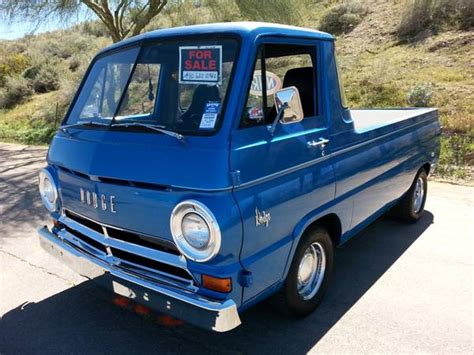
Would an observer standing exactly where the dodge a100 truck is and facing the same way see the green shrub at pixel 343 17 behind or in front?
behind

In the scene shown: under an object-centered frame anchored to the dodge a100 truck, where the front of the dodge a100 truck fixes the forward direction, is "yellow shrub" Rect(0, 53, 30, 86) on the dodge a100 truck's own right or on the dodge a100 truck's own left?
on the dodge a100 truck's own right

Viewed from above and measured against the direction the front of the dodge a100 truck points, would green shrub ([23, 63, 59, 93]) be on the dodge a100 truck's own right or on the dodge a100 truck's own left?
on the dodge a100 truck's own right

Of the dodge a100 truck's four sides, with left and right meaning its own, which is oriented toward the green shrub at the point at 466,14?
back

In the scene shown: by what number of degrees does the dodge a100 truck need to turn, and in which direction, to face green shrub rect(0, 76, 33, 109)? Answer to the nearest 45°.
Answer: approximately 90° to its right

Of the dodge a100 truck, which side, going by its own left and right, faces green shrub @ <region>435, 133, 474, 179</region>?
back

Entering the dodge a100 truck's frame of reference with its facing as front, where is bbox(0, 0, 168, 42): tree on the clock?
The tree is roughly at 4 o'clock from the dodge a100 truck.

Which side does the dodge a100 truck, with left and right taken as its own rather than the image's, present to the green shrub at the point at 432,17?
back
